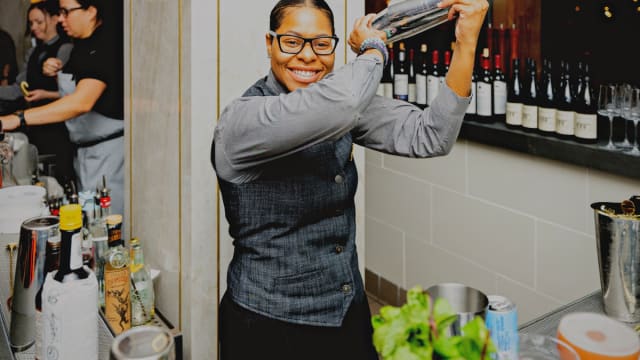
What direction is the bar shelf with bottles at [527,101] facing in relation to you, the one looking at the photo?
facing the viewer and to the left of the viewer

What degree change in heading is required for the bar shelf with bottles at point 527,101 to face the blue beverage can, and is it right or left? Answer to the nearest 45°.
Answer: approximately 45° to its left

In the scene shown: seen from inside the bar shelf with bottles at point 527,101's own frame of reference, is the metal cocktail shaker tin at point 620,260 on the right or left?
on its left

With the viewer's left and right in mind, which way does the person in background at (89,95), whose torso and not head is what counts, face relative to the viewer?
facing to the left of the viewer

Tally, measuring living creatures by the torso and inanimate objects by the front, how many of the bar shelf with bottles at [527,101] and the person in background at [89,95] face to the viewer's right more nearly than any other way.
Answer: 0

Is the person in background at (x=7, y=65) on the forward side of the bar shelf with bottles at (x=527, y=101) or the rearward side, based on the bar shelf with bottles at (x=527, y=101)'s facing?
on the forward side
